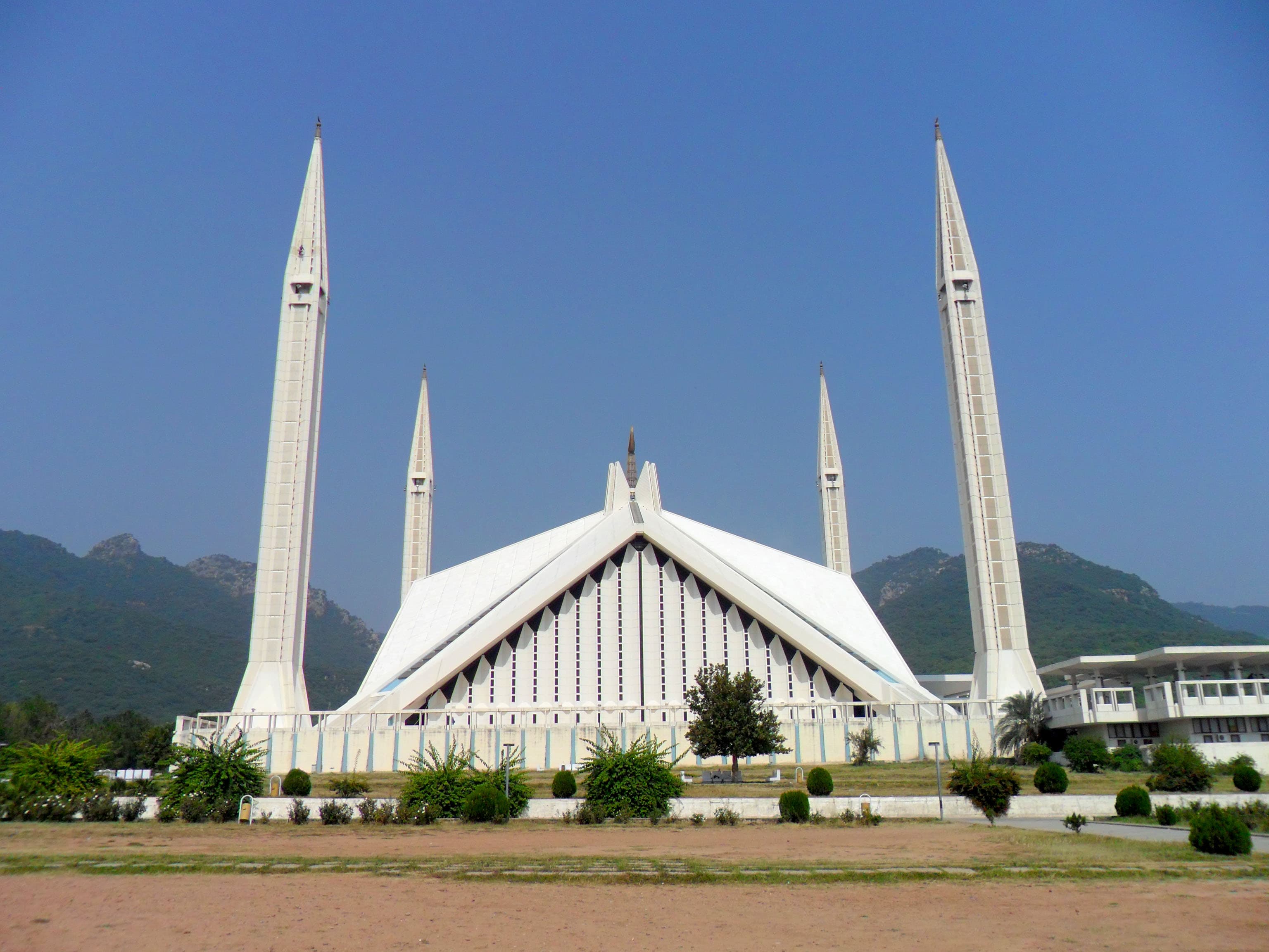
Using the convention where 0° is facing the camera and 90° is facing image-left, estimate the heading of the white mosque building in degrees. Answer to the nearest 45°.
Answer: approximately 0°

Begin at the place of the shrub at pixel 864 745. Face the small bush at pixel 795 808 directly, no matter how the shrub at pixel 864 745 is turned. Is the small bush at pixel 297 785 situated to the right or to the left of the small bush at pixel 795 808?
right

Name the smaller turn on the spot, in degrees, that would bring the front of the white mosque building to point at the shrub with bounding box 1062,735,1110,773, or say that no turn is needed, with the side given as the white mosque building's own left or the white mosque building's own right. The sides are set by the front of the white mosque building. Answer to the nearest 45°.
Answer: approximately 45° to the white mosque building's own left

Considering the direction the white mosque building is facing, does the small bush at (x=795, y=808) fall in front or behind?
in front

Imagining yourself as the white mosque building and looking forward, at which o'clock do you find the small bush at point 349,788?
The small bush is roughly at 1 o'clock from the white mosque building.

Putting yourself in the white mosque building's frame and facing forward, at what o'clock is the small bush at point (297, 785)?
The small bush is roughly at 1 o'clock from the white mosque building.

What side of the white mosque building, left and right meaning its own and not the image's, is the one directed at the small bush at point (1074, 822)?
front

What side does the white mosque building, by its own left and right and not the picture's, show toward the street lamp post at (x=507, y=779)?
front

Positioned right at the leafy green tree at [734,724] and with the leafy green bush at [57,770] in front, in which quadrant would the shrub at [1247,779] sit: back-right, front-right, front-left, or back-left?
back-left

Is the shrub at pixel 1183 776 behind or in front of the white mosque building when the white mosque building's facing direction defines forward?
in front

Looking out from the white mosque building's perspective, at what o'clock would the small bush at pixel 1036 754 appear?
The small bush is roughly at 10 o'clock from the white mosque building.

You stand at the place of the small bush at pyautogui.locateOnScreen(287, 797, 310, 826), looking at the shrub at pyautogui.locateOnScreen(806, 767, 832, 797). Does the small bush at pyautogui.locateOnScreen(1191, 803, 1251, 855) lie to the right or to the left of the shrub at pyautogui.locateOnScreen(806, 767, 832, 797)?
right

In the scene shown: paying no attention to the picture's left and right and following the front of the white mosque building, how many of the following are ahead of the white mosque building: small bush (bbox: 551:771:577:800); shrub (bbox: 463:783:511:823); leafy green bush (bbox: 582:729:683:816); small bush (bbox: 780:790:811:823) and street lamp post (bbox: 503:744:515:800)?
5

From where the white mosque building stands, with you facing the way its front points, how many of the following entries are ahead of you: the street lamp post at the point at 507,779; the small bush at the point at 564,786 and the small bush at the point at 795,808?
3

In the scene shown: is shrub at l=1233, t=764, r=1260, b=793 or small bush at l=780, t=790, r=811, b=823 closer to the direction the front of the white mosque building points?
the small bush

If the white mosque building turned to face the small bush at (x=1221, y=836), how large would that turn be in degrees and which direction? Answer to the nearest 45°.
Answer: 0° — it already faces it
